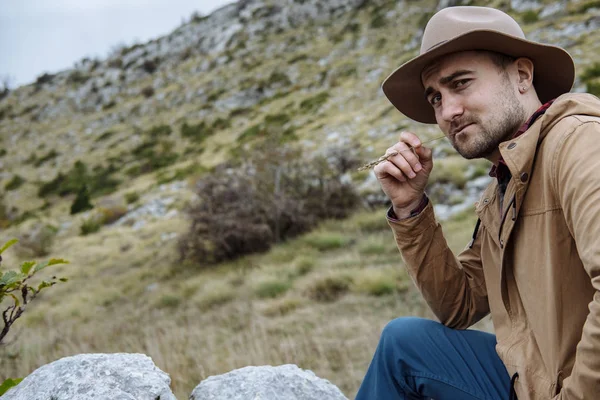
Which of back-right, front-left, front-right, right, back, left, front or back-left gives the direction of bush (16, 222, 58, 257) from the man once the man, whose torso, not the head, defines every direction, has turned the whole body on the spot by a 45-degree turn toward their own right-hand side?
front-right

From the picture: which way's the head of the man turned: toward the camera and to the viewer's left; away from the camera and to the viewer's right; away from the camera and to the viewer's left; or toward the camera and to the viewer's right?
toward the camera and to the viewer's left

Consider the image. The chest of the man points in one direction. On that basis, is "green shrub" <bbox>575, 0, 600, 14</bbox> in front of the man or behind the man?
behind

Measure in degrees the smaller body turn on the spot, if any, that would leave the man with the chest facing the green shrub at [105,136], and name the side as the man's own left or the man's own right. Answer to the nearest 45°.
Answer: approximately 90° to the man's own right

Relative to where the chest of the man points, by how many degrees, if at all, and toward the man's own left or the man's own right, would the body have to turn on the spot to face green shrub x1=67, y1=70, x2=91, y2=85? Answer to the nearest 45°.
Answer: approximately 90° to the man's own right

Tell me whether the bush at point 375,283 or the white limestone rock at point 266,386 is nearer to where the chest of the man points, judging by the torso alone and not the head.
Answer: the white limestone rock

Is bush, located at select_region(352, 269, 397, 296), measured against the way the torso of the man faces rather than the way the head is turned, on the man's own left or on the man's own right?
on the man's own right

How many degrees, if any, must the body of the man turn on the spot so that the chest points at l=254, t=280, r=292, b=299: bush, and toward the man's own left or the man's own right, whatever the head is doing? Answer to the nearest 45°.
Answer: approximately 90° to the man's own right

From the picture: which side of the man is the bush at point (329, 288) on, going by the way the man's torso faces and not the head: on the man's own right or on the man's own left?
on the man's own right

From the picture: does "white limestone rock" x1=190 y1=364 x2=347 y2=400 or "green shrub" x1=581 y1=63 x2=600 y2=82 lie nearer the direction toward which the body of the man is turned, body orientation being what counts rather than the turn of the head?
the white limestone rock

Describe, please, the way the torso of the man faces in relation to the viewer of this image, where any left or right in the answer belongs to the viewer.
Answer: facing the viewer and to the left of the viewer
